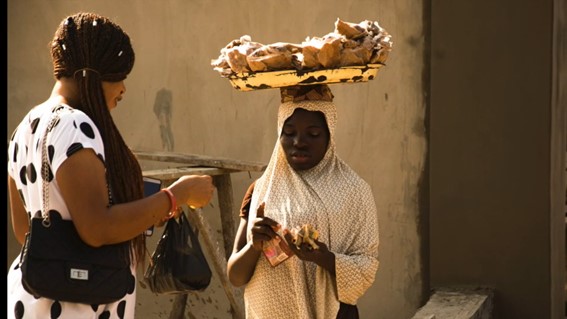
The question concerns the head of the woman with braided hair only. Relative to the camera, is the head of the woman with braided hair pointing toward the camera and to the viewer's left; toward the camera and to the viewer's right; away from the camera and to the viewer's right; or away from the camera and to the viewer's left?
away from the camera and to the viewer's right

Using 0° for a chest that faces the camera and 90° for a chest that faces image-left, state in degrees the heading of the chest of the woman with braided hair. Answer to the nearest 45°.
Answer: approximately 225°

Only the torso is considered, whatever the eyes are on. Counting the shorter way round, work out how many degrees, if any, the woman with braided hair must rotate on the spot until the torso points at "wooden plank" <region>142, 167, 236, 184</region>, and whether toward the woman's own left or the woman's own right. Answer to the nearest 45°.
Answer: approximately 45° to the woman's own left

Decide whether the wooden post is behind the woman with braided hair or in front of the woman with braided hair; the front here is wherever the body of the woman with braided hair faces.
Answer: in front
